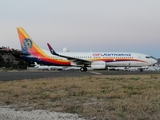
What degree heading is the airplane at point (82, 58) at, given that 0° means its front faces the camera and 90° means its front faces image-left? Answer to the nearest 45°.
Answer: approximately 270°
